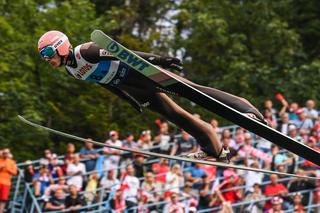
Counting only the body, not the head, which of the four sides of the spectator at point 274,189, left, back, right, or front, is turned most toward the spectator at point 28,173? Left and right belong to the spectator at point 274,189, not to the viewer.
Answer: right

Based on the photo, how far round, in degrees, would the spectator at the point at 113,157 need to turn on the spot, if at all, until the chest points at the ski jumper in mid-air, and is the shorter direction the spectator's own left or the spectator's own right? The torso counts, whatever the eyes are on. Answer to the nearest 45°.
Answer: approximately 45° to the spectator's own left

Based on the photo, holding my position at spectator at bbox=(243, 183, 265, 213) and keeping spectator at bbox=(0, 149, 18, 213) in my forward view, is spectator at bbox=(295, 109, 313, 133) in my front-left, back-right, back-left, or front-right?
back-right

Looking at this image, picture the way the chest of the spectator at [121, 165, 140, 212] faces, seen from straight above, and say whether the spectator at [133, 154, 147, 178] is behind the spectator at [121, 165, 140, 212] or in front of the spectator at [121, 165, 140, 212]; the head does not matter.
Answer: behind

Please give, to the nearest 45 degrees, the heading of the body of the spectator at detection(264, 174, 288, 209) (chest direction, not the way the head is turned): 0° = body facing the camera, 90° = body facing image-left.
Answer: approximately 0°

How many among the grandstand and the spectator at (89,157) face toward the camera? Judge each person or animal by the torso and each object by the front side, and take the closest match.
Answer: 2

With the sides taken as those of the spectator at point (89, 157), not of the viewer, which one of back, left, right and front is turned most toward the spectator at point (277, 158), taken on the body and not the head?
left

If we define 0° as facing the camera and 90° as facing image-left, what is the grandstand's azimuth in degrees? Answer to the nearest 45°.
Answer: approximately 0°
